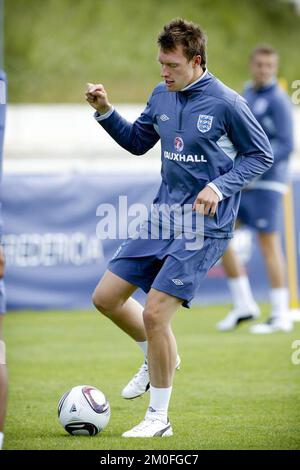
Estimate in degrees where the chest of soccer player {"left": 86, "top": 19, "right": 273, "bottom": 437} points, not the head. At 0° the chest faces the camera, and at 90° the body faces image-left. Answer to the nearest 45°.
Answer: approximately 45°

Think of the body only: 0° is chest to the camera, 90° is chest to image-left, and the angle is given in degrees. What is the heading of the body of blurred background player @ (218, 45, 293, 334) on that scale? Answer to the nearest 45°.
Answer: approximately 45°

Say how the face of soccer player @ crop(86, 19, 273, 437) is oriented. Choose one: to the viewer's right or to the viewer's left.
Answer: to the viewer's left

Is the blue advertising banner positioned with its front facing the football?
yes

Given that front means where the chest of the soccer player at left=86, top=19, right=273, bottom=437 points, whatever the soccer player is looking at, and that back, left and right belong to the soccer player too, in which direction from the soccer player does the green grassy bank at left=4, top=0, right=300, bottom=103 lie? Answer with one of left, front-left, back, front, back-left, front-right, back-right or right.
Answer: back-right

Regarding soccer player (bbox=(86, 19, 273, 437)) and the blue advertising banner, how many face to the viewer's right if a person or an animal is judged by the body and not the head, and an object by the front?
0

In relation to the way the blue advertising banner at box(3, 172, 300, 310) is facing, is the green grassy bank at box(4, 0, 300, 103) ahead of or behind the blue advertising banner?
behind

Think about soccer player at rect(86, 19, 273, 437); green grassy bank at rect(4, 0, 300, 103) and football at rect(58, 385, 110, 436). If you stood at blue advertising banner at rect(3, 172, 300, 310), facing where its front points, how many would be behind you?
1

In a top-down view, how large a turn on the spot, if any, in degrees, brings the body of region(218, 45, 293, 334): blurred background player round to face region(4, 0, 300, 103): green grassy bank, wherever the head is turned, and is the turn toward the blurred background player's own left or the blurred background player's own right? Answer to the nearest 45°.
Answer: approximately 135° to the blurred background player's own right

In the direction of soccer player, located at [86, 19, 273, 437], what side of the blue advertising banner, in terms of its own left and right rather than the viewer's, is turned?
front

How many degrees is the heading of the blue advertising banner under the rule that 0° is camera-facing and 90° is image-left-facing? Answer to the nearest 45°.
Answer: approximately 0°
